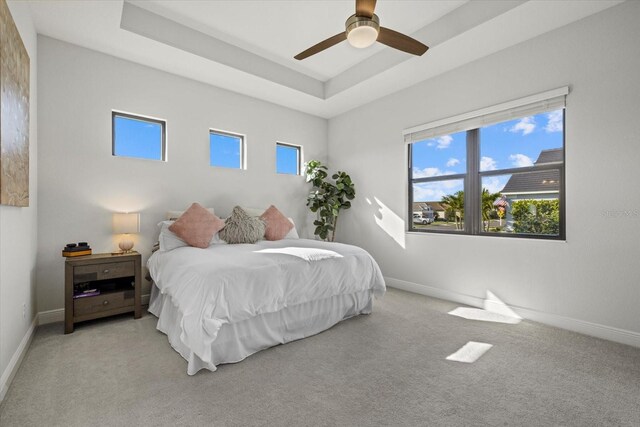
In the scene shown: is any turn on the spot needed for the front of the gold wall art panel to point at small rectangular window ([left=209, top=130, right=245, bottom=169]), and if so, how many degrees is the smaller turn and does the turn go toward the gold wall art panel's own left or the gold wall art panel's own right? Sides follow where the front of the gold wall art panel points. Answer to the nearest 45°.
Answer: approximately 45° to the gold wall art panel's own left

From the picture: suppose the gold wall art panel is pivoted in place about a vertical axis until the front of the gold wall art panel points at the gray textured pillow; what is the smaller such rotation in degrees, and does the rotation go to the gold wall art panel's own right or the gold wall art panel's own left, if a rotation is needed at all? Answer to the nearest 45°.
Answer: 0° — it already faces it

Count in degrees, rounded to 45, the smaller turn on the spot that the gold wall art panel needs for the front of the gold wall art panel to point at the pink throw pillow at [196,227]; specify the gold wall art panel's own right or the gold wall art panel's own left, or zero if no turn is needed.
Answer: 0° — it already faces it

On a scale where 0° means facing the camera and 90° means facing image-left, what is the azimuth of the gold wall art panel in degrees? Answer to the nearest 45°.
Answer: approximately 270°

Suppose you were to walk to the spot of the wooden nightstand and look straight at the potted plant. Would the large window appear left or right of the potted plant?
right

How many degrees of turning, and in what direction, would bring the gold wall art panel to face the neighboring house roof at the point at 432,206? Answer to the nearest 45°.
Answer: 0° — it already faces it

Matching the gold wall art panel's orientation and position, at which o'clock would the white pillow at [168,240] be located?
The white pillow is roughly at 11 o'clock from the gold wall art panel.
